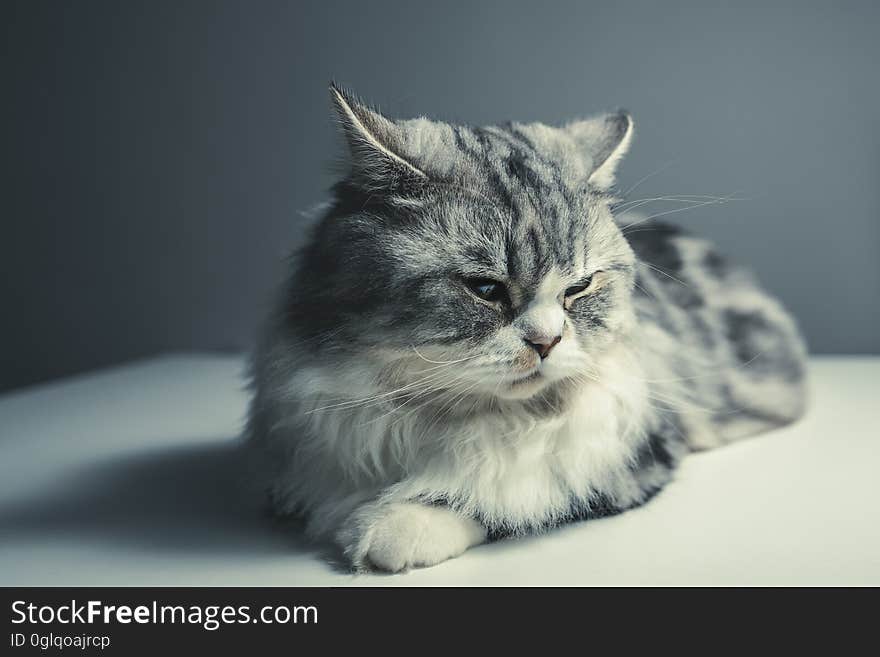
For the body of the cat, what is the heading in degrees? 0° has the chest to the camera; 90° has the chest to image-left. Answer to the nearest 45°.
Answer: approximately 45°
